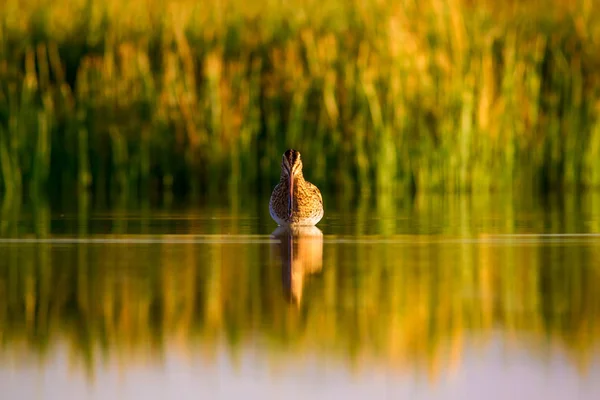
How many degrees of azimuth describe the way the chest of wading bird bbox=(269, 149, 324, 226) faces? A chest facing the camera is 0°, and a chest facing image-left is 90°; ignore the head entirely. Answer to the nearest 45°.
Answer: approximately 0°
